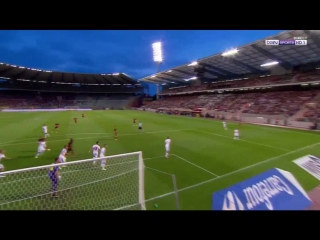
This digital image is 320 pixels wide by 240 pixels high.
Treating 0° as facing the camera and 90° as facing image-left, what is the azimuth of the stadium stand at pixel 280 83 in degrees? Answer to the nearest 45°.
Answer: approximately 45°

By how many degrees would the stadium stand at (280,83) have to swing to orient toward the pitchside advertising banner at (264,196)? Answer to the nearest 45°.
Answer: approximately 45° to its left
